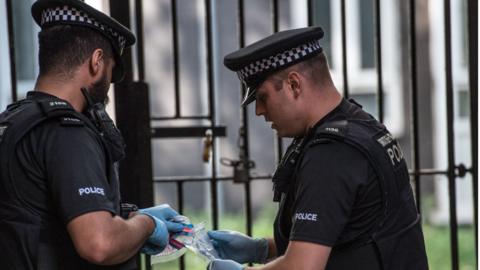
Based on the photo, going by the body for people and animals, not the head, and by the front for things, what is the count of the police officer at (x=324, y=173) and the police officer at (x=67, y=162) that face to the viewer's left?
1

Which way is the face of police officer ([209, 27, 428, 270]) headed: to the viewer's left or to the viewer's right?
to the viewer's left

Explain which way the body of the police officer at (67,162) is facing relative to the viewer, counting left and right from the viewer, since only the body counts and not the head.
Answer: facing away from the viewer and to the right of the viewer

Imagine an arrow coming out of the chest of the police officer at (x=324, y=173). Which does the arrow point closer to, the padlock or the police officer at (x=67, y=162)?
the police officer

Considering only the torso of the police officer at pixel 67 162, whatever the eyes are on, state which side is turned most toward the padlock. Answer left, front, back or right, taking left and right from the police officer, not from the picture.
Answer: front

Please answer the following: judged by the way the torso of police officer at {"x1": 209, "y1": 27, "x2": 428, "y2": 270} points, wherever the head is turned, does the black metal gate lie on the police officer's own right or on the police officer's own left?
on the police officer's own right

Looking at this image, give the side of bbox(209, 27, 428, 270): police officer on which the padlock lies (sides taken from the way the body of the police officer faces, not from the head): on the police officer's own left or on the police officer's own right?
on the police officer's own right

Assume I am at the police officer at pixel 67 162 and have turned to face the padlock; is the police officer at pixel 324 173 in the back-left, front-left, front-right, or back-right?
front-right

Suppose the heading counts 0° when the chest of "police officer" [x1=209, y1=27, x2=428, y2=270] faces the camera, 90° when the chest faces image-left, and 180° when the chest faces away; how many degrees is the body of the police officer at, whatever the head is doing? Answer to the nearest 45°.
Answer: approximately 90°

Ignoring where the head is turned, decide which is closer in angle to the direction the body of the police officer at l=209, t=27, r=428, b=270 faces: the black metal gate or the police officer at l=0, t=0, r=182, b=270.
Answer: the police officer

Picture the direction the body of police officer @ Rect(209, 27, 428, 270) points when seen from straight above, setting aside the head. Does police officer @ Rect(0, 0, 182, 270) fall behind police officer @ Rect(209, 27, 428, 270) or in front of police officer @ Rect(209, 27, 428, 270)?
in front
